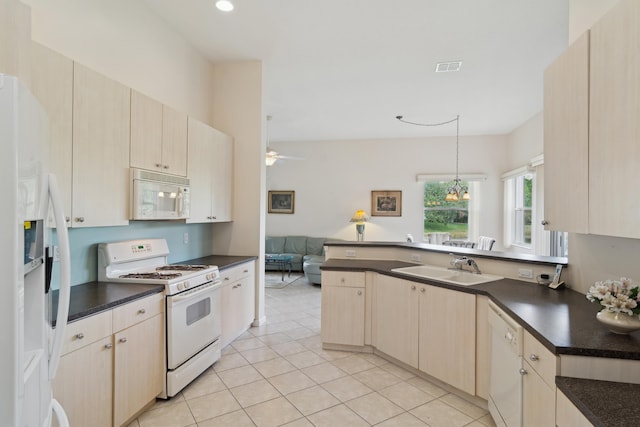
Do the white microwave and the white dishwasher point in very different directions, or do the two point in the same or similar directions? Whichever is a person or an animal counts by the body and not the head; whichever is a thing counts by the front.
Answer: very different directions

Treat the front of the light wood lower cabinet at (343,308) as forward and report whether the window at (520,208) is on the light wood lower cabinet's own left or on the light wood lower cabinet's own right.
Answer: on the light wood lower cabinet's own left

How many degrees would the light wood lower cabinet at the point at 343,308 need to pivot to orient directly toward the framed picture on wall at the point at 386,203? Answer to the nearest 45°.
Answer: approximately 180°

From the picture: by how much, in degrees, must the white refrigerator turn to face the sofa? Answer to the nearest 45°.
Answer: approximately 90° to its left

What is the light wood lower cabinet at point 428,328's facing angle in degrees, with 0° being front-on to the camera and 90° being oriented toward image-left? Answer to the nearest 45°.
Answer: approximately 45°

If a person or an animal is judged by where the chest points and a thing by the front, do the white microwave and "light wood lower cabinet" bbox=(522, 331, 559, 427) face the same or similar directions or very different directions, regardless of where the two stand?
very different directions

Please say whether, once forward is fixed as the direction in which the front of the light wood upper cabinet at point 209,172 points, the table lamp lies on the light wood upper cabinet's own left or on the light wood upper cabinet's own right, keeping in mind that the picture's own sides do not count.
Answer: on the light wood upper cabinet's own left

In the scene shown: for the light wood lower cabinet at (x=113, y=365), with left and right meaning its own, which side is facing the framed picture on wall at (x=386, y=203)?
left

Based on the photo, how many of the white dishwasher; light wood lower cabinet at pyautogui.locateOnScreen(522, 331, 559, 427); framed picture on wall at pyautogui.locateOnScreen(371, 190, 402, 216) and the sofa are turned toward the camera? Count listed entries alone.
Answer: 2

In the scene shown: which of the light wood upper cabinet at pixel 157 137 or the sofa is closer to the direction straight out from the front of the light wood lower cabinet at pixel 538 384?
the light wood upper cabinet

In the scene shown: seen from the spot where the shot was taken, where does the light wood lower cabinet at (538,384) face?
facing to the left of the viewer
